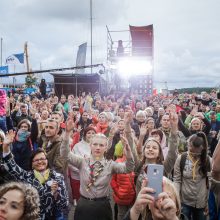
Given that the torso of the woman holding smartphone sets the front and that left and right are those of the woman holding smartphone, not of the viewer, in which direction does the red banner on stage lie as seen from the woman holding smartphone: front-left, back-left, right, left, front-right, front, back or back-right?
back

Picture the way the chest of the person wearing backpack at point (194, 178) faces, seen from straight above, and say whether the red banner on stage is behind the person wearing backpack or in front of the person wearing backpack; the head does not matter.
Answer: behind

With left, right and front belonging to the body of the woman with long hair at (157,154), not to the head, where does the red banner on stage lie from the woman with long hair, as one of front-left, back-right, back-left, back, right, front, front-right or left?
back

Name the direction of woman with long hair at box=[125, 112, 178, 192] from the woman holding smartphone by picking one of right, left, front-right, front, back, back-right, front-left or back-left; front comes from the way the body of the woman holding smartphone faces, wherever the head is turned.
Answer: back

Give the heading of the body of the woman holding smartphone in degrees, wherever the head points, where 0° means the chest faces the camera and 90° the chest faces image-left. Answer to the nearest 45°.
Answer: approximately 0°

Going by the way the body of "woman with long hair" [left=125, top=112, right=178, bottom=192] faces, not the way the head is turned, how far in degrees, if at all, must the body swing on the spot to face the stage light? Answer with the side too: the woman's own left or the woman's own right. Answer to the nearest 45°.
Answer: approximately 180°

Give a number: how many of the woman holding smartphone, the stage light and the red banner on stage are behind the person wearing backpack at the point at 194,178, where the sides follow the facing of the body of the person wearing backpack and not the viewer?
2
